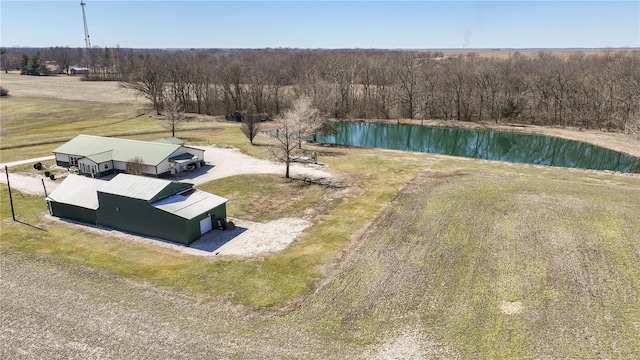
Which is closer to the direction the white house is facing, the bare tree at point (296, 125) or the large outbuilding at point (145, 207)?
the large outbuilding

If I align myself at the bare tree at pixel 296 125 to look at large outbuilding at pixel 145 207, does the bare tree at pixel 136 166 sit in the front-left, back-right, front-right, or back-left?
front-right

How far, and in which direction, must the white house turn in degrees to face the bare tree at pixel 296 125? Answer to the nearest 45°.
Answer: approximately 135° to its left

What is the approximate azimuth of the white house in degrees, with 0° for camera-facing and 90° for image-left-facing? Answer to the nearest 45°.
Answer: approximately 45°

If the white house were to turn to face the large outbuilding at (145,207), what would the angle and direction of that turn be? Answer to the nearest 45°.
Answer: approximately 45° to its left
